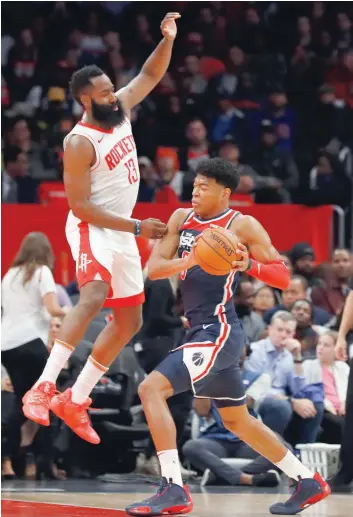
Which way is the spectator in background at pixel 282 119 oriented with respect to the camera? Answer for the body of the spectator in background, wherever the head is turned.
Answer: toward the camera

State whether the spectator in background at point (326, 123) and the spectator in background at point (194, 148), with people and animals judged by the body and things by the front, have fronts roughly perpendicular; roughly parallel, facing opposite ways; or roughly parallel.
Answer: roughly parallel

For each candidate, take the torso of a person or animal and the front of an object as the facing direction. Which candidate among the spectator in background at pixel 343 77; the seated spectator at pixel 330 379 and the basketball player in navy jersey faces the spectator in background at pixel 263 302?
the spectator in background at pixel 343 77

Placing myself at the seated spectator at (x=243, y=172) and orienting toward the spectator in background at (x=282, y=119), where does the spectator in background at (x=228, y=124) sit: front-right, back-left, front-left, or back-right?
front-left

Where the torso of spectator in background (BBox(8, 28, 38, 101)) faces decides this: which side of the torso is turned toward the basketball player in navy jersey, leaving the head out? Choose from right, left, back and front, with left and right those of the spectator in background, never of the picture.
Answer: front

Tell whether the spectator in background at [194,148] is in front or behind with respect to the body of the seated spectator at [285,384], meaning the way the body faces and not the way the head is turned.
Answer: behind

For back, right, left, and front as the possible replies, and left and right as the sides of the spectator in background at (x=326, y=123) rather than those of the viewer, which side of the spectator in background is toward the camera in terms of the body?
front

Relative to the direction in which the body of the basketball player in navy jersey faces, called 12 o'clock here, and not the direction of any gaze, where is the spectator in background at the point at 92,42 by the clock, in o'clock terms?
The spectator in background is roughly at 4 o'clock from the basketball player in navy jersey.

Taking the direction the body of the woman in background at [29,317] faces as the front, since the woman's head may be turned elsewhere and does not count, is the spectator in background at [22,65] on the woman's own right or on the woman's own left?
on the woman's own left

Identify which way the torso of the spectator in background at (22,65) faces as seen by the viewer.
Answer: toward the camera

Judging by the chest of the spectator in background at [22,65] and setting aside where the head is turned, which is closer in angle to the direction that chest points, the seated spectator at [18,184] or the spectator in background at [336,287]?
the seated spectator

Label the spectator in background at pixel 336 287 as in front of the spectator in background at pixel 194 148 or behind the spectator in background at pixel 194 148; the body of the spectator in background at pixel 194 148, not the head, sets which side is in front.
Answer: in front
